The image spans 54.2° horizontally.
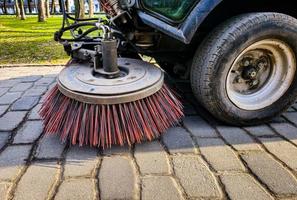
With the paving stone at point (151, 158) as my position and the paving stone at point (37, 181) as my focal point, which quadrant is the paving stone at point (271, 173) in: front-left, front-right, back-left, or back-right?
back-left

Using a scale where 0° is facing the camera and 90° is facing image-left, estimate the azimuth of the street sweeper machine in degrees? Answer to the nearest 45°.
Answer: approximately 45°
